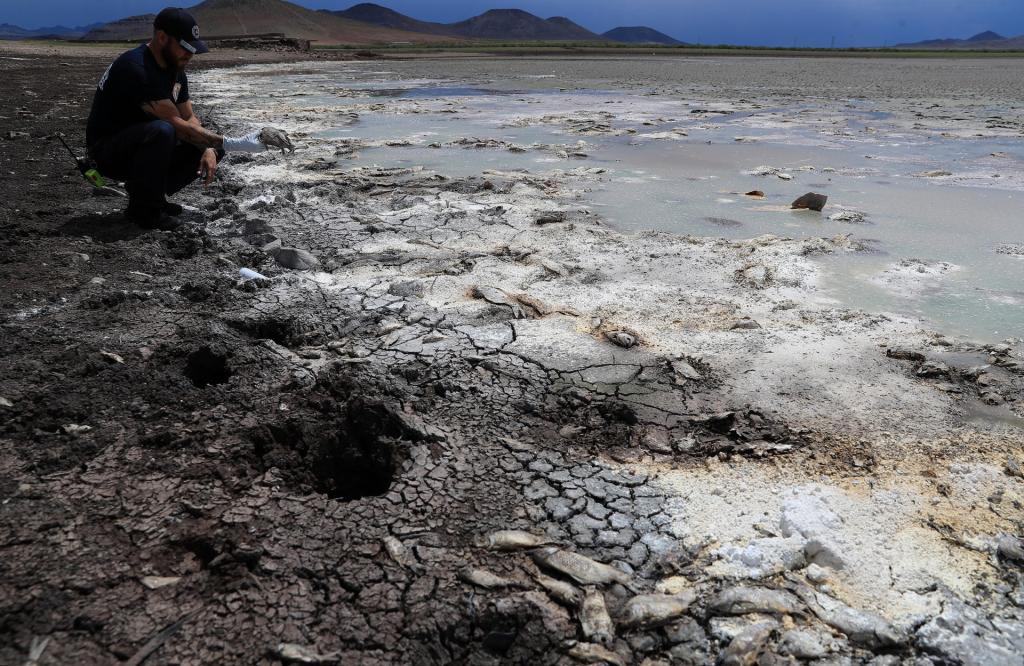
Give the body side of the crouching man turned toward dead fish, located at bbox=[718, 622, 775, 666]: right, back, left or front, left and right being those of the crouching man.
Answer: right

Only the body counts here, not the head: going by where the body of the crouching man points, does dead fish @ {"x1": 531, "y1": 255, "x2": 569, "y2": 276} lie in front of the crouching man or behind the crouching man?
in front

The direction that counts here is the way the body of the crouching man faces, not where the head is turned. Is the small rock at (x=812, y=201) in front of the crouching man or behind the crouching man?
in front

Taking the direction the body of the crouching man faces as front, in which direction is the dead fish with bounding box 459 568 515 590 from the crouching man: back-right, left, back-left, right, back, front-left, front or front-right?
right

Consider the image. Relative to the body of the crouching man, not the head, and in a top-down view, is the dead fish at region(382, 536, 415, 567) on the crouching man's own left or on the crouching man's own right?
on the crouching man's own right

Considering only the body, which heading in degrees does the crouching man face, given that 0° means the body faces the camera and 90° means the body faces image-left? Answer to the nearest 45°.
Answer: approximately 270°

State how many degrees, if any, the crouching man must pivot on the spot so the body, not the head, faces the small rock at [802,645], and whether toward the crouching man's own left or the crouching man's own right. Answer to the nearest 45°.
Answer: approximately 90° to the crouching man's own right

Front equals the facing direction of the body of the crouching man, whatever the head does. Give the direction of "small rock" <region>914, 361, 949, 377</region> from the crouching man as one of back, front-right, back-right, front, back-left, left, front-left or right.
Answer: front-right

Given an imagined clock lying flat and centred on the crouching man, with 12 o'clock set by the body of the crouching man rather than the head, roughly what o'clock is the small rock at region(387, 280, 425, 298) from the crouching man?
The small rock is roughly at 2 o'clock from the crouching man.

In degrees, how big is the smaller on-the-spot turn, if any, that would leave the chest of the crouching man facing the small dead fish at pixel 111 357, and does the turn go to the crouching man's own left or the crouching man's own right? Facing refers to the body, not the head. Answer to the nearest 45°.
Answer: approximately 90° to the crouching man's own right

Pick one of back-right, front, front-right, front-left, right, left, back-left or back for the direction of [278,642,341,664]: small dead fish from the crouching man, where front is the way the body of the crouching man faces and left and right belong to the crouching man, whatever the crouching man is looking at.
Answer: right

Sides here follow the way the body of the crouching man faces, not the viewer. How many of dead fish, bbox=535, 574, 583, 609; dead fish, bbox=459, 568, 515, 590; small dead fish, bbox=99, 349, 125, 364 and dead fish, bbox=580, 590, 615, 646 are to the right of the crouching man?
4

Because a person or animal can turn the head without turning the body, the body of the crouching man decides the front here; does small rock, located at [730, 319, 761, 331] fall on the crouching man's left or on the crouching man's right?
on the crouching man's right

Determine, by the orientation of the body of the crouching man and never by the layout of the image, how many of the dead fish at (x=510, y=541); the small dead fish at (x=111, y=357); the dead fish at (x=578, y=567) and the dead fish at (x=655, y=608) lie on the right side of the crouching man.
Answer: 4

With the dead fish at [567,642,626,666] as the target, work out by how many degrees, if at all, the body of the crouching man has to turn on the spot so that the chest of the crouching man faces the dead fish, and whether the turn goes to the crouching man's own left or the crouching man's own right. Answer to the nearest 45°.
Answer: approximately 90° to the crouching man's own right
